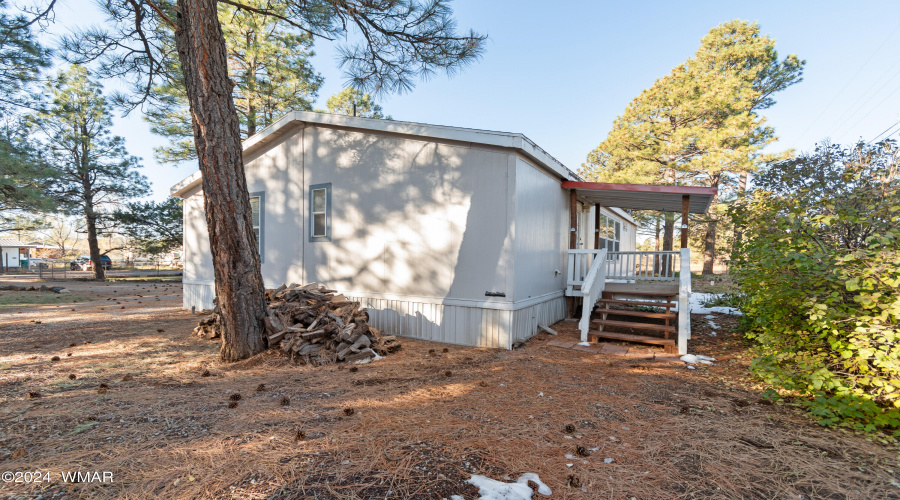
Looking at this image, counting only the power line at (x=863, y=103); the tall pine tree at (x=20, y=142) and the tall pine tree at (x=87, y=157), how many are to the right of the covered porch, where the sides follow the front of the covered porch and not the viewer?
2

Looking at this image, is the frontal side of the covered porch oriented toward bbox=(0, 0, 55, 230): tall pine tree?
no

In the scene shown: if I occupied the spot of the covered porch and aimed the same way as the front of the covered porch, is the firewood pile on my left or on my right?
on my right

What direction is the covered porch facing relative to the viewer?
toward the camera

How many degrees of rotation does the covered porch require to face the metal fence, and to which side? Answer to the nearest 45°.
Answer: approximately 90° to its right

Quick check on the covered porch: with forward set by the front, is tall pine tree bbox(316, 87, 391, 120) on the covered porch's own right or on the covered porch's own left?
on the covered porch's own right

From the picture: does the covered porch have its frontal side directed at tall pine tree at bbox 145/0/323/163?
no

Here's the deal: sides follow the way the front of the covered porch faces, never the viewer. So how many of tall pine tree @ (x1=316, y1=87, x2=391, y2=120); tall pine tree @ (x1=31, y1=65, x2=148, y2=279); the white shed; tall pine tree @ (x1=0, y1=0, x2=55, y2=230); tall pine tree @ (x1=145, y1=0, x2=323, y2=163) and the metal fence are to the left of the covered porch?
0

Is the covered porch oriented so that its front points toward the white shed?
no

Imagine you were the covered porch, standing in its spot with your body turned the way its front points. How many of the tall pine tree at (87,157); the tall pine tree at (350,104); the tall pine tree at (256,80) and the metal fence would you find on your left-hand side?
0

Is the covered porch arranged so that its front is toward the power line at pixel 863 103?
no

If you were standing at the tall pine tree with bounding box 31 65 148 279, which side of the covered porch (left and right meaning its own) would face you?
right

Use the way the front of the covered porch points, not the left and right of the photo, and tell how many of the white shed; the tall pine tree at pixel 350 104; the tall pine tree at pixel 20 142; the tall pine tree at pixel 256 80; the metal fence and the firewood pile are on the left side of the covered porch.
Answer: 0

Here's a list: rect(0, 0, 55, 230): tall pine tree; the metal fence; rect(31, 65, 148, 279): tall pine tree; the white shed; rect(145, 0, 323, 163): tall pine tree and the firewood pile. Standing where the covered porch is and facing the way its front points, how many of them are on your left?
0
